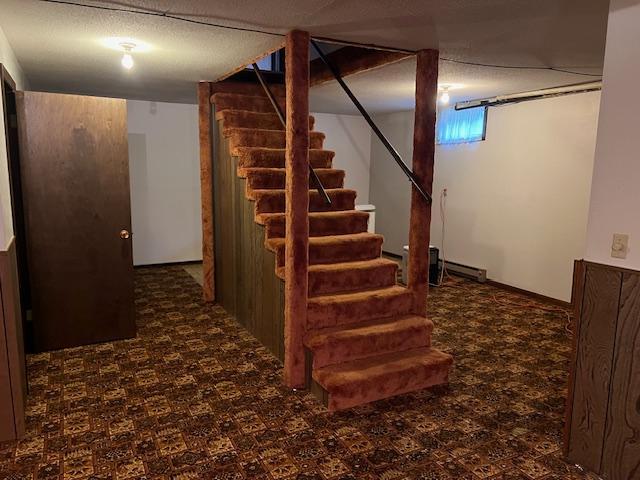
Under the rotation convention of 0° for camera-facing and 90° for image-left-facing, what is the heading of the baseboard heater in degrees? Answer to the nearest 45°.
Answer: approximately 45°

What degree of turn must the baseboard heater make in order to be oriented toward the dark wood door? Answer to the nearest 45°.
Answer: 0° — it already faces it

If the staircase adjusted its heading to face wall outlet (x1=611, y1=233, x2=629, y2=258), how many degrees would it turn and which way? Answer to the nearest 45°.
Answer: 0° — it already faces it

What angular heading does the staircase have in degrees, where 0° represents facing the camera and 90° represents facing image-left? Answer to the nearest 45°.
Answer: approximately 315°

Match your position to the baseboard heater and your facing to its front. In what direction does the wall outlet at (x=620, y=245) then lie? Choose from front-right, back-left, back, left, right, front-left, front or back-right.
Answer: front-left

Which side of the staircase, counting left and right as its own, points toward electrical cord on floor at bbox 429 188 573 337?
left

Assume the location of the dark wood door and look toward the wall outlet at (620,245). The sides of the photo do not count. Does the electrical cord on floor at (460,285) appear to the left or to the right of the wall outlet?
left
